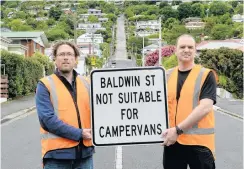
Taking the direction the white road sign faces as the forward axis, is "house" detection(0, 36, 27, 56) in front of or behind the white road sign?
behind

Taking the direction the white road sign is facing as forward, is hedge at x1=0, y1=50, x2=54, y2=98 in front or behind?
behind

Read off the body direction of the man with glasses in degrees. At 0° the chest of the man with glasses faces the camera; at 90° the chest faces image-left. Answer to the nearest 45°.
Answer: approximately 315°

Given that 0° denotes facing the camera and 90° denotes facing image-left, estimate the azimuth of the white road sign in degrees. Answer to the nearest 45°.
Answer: approximately 0°
